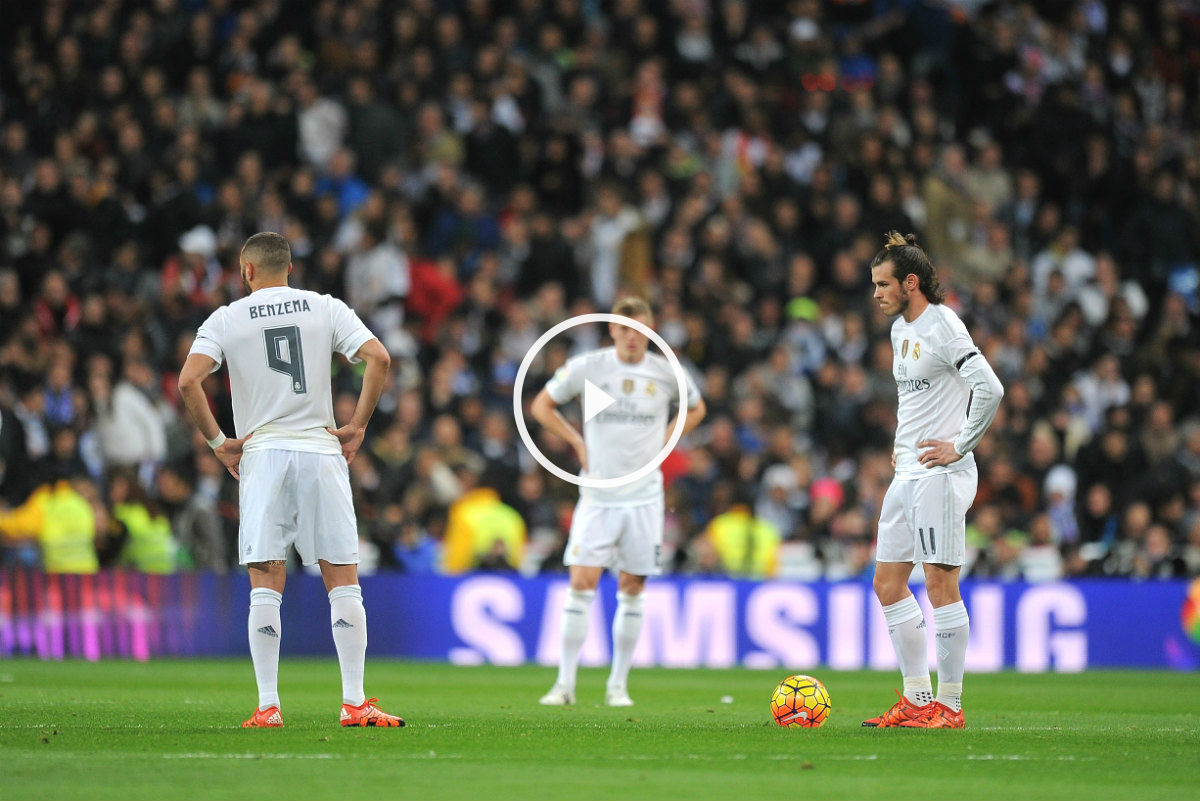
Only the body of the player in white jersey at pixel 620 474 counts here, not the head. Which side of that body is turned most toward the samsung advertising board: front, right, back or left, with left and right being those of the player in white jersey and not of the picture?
back

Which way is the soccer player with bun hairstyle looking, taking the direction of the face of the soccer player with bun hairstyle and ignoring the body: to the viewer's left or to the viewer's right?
to the viewer's left

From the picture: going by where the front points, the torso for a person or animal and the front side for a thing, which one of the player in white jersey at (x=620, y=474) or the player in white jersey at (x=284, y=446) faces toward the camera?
the player in white jersey at (x=620, y=474)

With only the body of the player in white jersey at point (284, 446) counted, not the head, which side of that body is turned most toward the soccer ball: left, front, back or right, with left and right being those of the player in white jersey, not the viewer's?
right

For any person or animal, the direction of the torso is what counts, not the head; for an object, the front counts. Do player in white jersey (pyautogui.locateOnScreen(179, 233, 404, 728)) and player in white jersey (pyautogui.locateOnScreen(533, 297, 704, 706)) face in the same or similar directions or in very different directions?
very different directions

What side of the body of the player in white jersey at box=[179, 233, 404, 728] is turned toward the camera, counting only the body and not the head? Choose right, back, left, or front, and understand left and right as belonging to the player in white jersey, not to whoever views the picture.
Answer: back

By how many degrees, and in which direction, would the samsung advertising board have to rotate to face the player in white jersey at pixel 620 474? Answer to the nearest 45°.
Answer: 0° — it already faces them

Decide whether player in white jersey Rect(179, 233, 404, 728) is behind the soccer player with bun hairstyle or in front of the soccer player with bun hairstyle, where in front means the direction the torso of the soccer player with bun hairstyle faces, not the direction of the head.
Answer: in front

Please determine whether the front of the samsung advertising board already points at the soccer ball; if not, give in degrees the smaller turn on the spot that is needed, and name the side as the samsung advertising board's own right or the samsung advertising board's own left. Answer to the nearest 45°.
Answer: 0° — it already faces it

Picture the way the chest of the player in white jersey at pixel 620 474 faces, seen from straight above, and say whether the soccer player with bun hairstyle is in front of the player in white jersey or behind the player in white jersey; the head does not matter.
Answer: in front

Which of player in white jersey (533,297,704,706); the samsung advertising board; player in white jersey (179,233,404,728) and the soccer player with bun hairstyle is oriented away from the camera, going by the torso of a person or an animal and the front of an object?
player in white jersey (179,233,404,728)

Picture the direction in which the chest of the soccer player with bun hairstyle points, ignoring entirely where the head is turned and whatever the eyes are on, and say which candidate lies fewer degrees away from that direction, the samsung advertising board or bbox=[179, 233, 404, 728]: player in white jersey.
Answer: the player in white jersey

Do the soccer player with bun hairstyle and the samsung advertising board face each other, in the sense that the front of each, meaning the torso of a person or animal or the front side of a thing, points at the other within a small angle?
no

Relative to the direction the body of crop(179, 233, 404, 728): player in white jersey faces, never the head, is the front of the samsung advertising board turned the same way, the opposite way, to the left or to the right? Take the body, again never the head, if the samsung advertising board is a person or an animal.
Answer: the opposite way

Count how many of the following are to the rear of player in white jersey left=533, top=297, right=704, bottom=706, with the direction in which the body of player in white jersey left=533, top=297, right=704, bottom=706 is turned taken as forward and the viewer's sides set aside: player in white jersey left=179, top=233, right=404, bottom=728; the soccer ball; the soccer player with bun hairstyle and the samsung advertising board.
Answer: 1

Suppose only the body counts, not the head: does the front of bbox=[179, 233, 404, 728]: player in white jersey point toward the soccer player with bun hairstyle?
no

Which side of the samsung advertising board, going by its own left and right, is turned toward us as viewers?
front

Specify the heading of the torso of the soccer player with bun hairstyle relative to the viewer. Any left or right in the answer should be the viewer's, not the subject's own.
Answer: facing the viewer and to the left of the viewer

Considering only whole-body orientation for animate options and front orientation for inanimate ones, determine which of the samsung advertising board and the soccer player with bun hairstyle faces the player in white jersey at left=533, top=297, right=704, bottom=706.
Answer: the samsung advertising board

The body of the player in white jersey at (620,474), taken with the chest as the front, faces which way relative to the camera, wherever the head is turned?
toward the camera
